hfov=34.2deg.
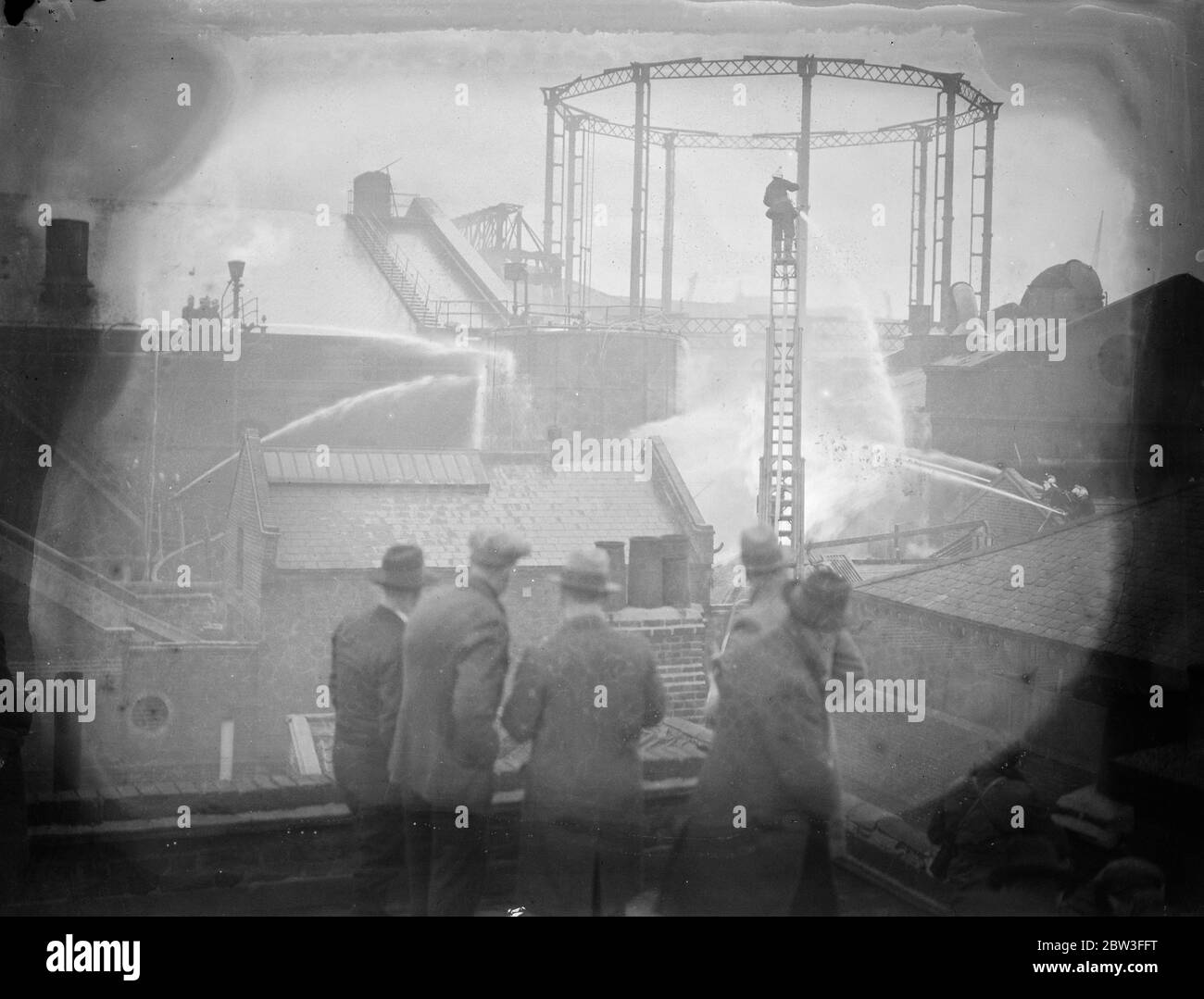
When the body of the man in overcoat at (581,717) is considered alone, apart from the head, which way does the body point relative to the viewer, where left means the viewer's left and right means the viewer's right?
facing away from the viewer

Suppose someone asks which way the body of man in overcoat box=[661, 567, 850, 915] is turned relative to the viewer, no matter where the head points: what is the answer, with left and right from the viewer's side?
facing away from the viewer and to the right of the viewer

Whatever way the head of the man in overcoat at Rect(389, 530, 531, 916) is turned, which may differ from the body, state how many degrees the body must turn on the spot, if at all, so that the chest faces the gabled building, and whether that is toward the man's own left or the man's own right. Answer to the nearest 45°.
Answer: approximately 45° to the man's own left

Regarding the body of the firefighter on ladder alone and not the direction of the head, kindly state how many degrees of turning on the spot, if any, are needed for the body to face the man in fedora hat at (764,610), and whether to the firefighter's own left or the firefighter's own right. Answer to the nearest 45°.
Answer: approximately 135° to the firefighter's own right

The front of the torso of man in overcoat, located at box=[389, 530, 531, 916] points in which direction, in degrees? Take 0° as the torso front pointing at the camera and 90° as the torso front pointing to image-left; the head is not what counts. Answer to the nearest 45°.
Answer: approximately 225°

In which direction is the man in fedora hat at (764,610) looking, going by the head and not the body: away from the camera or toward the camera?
away from the camera

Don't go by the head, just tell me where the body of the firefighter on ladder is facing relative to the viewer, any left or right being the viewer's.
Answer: facing away from the viewer and to the right of the viewer

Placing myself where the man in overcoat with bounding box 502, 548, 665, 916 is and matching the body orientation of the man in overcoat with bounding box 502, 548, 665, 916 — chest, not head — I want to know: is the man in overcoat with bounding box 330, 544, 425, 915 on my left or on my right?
on my left

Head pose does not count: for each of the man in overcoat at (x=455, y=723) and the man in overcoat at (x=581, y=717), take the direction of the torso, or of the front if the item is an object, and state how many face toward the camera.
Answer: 0
